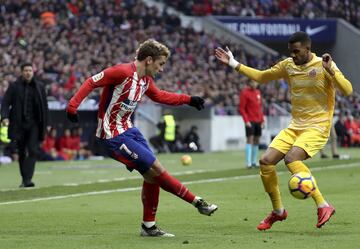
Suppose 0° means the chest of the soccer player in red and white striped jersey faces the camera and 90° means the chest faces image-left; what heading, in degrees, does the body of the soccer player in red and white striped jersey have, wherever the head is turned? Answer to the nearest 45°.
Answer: approximately 315°

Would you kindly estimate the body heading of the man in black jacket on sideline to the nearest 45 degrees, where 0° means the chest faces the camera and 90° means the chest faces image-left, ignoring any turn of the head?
approximately 0°

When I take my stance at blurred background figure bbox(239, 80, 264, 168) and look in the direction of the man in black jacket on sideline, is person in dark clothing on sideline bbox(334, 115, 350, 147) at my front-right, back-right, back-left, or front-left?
back-right

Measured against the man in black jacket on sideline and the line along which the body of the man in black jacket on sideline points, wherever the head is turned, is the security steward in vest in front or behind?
behind

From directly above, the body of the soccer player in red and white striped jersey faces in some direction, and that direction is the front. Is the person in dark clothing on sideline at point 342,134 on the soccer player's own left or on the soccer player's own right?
on the soccer player's own left

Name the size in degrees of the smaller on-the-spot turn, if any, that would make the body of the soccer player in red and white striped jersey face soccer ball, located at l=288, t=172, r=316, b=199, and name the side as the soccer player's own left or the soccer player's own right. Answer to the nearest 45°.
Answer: approximately 45° to the soccer player's own left
